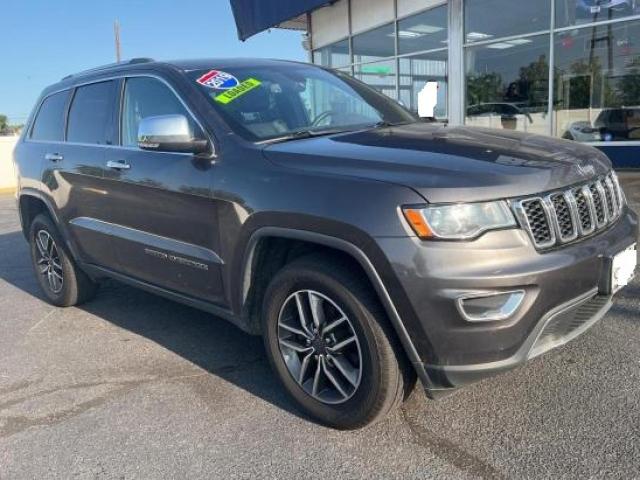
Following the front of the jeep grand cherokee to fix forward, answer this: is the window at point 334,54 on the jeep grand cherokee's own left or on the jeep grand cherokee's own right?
on the jeep grand cherokee's own left

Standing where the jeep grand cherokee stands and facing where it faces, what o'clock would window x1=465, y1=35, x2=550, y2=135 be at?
The window is roughly at 8 o'clock from the jeep grand cherokee.

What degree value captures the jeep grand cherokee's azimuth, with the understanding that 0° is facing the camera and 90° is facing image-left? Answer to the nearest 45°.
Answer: approximately 315°

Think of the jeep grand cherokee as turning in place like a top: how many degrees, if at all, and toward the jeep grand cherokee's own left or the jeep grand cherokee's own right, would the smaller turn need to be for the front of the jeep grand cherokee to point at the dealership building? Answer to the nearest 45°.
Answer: approximately 135° to the jeep grand cherokee's own left

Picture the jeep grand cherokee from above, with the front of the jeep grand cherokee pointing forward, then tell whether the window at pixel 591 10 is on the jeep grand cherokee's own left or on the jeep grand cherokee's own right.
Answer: on the jeep grand cherokee's own left

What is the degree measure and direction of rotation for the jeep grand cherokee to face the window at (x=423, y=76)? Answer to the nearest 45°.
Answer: approximately 135° to its left

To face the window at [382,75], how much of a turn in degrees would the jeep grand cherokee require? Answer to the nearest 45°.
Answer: approximately 135° to its left
